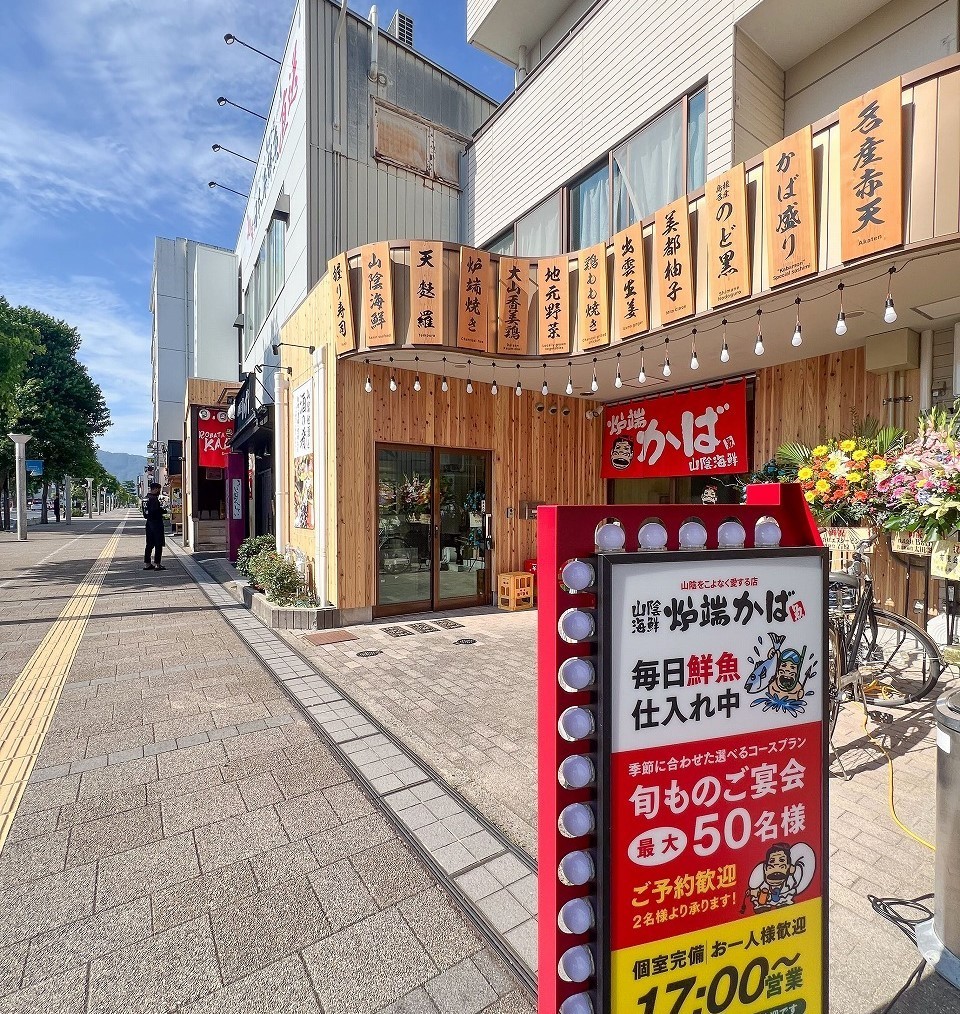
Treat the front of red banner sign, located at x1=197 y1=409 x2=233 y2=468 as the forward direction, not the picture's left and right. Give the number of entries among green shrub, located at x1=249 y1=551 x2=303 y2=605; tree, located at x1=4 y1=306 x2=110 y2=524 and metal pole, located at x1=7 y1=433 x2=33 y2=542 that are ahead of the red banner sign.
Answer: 1

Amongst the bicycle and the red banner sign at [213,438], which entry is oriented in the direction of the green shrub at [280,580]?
the red banner sign

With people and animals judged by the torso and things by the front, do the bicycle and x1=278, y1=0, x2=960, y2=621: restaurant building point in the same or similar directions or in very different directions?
very different directions

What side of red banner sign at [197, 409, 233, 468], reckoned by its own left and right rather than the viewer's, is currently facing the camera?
front

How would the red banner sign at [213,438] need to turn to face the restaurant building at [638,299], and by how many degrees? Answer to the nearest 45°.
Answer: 0° — it already faces it

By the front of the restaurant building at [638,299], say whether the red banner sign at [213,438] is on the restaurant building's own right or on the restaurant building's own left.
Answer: on the restaurant building's own right

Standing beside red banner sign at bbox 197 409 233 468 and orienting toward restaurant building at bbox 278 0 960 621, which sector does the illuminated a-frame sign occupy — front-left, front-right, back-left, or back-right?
front-right

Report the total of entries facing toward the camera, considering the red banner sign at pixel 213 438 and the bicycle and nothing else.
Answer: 1

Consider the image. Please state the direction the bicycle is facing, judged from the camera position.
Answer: facing away from the viewer and to the right of the viewer

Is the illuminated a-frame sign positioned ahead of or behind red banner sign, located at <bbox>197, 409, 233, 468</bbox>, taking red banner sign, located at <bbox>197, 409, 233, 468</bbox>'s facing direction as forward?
ahead

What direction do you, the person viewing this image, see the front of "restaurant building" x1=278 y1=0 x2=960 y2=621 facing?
facing the viewer and to the left of the viewer

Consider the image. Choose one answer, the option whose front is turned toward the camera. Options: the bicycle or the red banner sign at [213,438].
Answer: the red banner sign

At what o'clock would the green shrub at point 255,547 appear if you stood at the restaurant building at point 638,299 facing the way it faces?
The green shrub is roughly at 2 o'clock from the restaurant building.

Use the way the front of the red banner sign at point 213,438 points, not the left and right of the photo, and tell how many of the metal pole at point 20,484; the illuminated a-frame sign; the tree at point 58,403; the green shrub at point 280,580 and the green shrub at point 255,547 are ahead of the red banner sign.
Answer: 3

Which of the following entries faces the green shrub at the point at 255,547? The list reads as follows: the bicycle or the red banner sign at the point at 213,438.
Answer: the red banner sign
